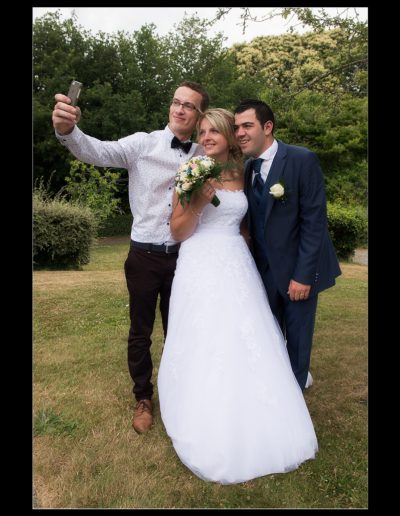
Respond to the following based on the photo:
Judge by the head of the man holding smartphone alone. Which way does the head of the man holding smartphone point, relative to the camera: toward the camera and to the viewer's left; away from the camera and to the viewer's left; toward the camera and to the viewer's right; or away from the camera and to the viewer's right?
toward the camera and to the viewer's left

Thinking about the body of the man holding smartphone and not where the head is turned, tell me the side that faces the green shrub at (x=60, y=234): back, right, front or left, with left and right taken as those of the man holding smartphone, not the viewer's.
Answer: back

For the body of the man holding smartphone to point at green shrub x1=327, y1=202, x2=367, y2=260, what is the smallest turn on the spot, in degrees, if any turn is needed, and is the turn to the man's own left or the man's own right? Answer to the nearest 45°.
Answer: approximately 135° to the man's own left

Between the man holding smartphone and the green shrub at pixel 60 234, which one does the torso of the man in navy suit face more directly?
the man holding smartphone

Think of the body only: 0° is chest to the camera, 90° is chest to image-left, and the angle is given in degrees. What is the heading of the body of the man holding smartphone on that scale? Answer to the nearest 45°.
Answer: approximately 0°

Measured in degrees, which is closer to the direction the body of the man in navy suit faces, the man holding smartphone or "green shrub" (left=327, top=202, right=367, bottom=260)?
the man holding smartphone

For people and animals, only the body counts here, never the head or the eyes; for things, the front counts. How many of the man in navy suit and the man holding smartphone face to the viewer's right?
0

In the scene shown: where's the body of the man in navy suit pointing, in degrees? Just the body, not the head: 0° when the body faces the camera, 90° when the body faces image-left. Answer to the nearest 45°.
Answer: approximately 45°

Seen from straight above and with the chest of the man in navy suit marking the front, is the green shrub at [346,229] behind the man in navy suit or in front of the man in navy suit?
behind

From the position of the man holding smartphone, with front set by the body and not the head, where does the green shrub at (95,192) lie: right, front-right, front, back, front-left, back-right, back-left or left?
back

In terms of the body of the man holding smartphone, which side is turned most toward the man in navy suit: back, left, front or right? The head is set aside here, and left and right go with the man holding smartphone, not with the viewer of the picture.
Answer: left

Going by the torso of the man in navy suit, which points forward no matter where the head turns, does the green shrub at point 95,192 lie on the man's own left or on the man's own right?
on the man's own right

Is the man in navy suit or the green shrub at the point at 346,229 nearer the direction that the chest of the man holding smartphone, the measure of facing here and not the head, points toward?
the man in navy suit
